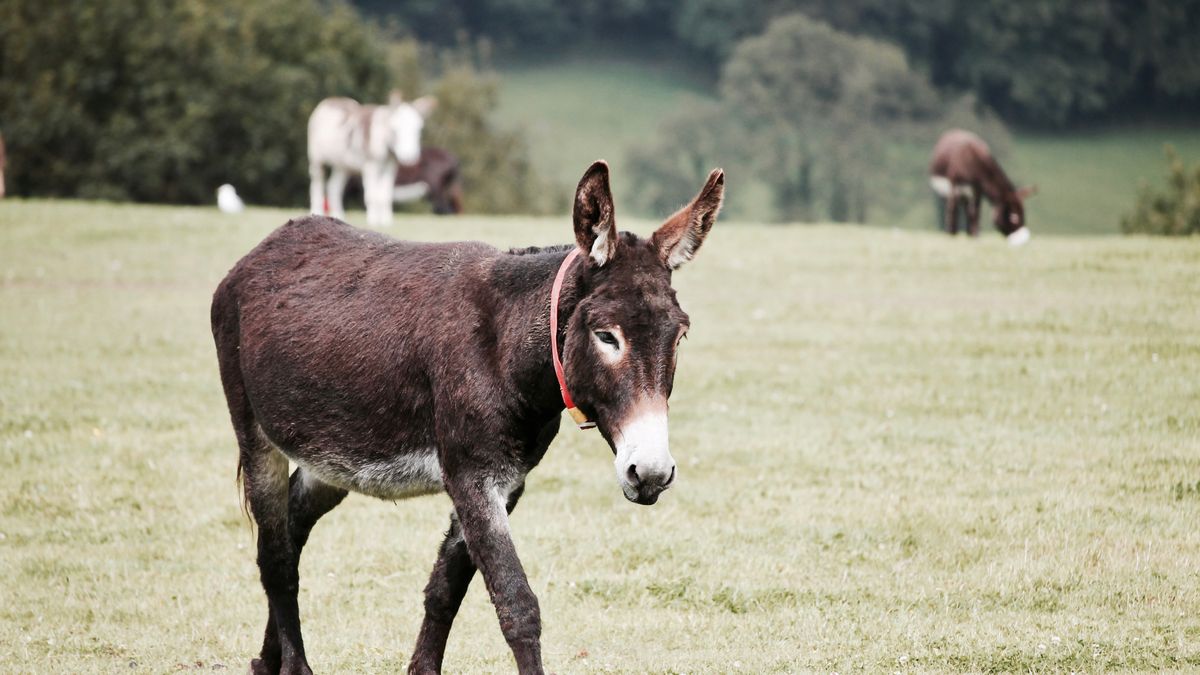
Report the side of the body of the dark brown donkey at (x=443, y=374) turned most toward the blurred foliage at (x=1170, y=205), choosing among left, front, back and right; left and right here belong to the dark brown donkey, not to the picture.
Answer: left

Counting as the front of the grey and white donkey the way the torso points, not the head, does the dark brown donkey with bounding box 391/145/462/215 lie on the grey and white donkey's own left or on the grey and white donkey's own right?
on the grey and white donkey's own left

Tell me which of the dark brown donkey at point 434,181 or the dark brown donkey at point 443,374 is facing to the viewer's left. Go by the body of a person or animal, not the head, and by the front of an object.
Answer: the dark brown donkey at point 434,181

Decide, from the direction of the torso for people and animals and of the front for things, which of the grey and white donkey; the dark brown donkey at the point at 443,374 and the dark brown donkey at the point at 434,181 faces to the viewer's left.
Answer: the dark brown donkey at the point at 434,181

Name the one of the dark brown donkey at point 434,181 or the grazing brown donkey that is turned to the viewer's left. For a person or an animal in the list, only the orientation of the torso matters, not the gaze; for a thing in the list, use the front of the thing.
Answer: the dark brown donkey

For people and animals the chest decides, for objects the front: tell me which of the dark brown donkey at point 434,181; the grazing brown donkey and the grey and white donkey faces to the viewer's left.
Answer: the dark brown donkey

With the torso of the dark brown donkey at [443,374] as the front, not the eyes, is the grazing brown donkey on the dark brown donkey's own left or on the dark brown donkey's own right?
on the dark brown donkey's own left

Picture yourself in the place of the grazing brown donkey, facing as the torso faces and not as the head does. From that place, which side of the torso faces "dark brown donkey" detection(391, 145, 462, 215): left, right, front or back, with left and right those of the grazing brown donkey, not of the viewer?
back

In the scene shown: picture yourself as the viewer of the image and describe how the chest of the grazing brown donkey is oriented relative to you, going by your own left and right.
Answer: facing the viewer and to the right of the viewer
